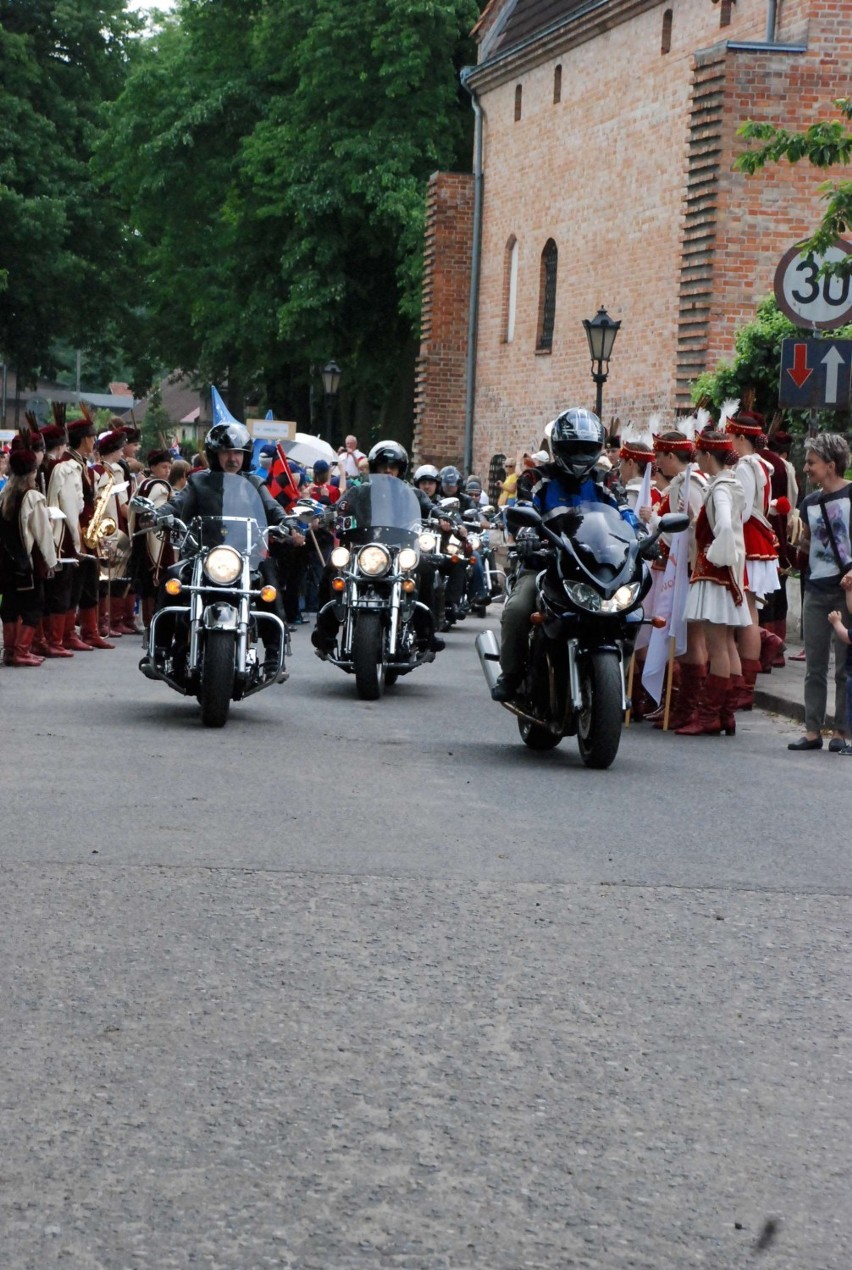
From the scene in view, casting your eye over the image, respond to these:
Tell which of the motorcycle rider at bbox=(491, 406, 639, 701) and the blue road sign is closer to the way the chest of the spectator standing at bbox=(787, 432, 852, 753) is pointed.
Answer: the motorcycle rider

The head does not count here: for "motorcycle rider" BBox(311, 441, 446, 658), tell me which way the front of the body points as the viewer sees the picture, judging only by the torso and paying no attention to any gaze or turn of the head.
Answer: toward the camera

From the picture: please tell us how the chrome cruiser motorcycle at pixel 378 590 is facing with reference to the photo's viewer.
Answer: facing the viewer

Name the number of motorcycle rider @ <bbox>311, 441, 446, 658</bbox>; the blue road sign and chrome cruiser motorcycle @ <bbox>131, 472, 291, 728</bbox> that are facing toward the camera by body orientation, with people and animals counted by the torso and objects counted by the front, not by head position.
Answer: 3

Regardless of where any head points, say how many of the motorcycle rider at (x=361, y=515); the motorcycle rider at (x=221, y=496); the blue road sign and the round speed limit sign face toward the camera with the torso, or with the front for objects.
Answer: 4

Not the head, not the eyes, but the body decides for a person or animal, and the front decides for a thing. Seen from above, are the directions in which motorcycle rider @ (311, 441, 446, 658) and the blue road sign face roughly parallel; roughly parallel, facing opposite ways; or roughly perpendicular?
roughly parallel

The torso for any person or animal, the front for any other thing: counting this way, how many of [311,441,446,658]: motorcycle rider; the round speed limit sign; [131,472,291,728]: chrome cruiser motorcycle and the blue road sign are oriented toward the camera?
4

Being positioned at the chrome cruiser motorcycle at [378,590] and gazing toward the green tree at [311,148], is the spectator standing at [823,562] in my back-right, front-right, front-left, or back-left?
back-right

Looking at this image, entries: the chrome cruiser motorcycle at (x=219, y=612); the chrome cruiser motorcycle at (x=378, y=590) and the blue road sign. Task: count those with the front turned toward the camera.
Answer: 3

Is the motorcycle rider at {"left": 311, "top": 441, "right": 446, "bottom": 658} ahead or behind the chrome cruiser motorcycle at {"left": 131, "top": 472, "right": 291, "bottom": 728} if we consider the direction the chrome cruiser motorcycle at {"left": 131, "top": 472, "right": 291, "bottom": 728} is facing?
behind

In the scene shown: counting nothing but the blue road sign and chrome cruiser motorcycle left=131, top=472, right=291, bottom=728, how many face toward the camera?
2

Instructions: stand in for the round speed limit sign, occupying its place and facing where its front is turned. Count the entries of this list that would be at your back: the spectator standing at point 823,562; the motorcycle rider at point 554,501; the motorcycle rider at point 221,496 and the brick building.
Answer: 1

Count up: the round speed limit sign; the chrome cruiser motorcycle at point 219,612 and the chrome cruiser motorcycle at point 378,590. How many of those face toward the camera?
3

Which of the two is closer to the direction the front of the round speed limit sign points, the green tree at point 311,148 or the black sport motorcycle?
the black sport motorcycle

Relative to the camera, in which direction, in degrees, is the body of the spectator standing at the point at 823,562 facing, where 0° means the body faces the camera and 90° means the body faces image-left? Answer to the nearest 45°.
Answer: approximately 45°
